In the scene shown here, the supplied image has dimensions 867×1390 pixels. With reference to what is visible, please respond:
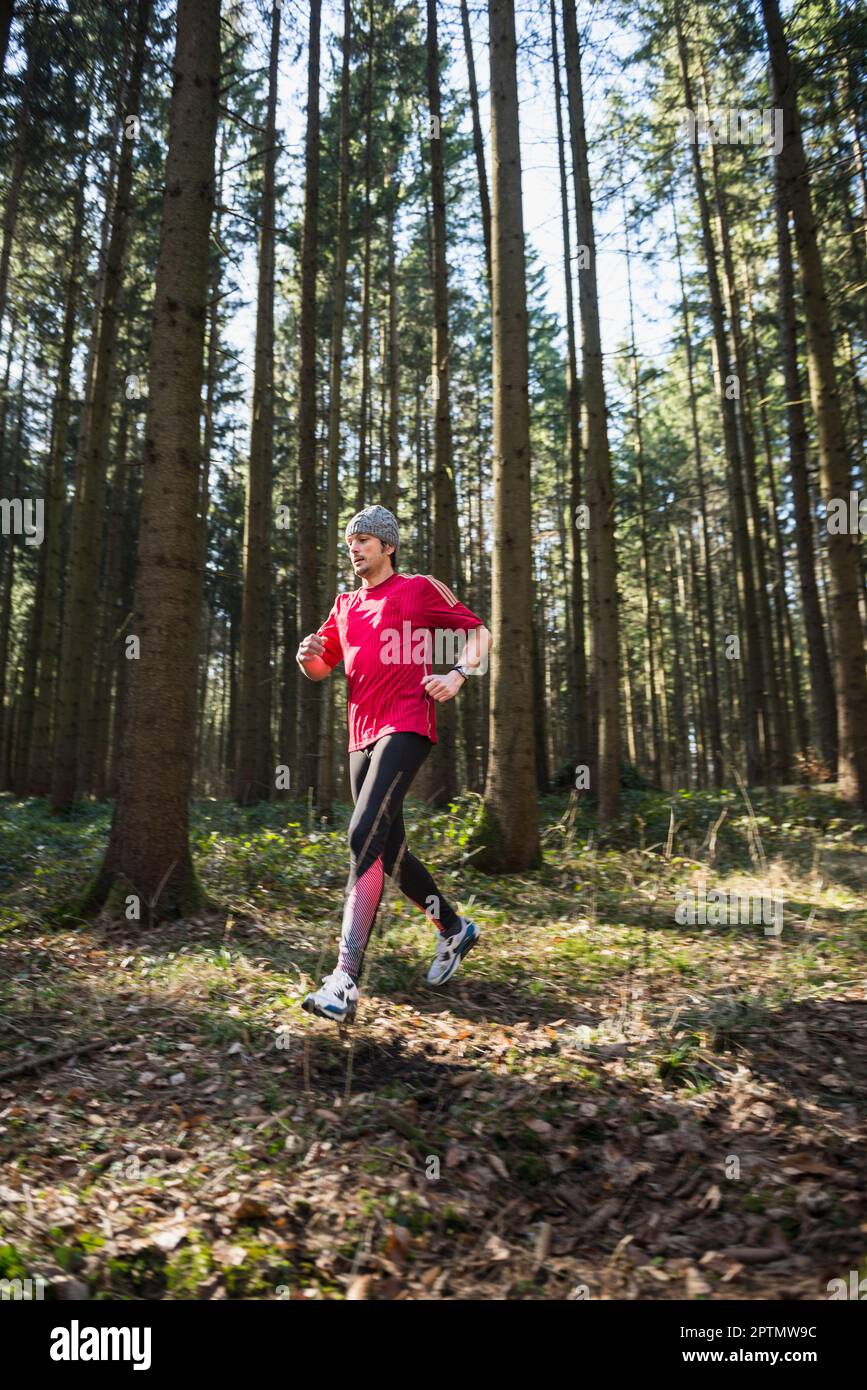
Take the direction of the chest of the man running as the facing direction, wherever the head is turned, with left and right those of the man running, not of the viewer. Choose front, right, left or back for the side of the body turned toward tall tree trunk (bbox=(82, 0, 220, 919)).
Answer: right

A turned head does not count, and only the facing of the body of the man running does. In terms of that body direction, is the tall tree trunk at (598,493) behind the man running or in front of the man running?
behind

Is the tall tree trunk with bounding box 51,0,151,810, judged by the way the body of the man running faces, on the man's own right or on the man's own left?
on the man's own right

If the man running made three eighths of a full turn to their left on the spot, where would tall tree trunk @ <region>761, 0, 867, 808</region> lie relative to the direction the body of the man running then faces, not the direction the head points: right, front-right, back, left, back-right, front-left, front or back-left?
front-left

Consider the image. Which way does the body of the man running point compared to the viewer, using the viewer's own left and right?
facing the viewer and to the left of the viewer

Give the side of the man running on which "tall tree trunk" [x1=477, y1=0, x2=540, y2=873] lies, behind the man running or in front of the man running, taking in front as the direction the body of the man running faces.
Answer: behind

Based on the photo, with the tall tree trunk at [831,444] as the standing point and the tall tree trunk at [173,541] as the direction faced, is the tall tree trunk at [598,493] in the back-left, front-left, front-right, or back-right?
front-right
